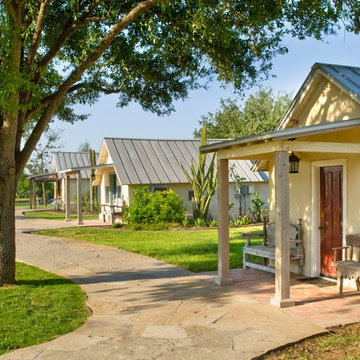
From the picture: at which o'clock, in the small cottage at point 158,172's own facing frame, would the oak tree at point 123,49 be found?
The oak tree is roughly at 9 o'clock from the small cottage.

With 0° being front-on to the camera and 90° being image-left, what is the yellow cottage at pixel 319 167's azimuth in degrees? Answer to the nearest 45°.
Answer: approximately 45°

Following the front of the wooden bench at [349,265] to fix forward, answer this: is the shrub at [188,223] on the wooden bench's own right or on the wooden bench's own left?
on the wooden bench's own right

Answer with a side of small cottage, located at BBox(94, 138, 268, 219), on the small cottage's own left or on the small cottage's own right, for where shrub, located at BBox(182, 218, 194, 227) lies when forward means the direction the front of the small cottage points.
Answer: on the small cottage's own left

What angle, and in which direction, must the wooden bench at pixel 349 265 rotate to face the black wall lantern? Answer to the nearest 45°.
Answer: approximately 90° to its right

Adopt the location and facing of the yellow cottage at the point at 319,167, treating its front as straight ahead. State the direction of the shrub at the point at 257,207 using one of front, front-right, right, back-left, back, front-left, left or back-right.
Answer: back-right

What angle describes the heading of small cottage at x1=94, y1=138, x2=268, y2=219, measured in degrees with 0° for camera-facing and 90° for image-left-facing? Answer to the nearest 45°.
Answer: approximately 90°

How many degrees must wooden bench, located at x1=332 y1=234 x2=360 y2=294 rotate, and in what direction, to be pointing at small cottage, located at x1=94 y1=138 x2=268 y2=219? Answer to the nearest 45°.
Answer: approximately 90° to its right
